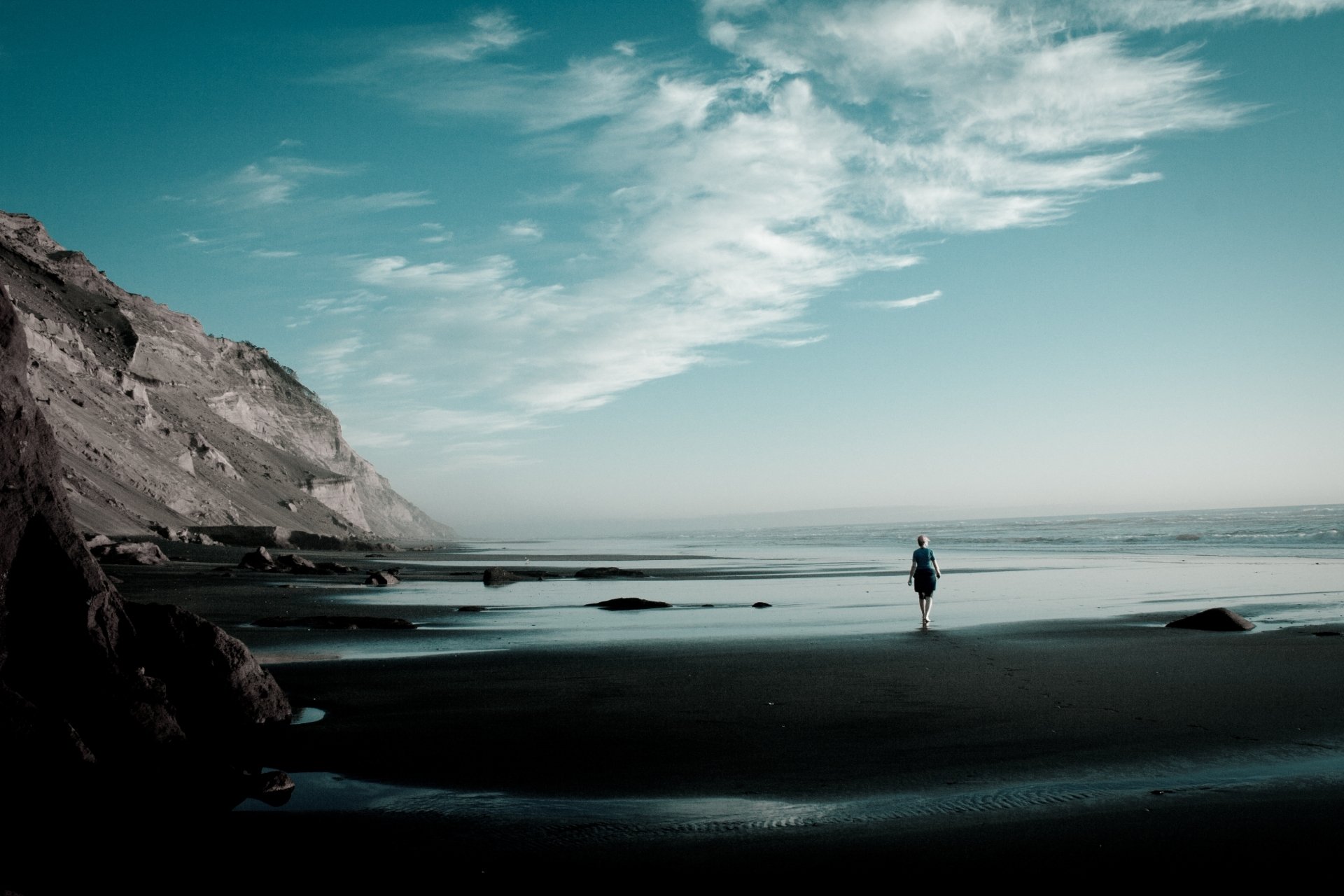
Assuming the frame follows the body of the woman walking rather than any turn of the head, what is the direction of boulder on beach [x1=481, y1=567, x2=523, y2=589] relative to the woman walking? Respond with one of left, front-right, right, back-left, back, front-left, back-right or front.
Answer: front-left

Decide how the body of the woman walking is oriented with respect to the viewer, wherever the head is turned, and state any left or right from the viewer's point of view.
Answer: facing away from the viewer

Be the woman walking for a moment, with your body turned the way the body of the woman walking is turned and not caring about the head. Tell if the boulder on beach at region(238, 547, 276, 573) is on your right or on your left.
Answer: on your left

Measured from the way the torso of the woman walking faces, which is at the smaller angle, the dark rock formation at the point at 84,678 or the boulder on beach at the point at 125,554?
the boulder on beach

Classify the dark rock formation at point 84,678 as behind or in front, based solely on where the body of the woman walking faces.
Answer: behind

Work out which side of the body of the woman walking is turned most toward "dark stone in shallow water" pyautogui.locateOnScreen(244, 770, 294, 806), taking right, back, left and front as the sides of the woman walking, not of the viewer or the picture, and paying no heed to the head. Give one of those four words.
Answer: back

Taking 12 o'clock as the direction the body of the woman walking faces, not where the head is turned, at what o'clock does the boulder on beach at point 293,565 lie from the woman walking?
The boulder on beach is roughly at 10 o'clock from the woman walking.

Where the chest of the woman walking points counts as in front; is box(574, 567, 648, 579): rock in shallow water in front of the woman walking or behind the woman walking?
in front

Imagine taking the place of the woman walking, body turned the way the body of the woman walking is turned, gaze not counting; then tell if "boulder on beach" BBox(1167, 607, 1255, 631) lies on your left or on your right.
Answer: on your right

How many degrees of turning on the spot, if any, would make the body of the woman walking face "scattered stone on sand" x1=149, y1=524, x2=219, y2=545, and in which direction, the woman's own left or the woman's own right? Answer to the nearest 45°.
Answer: approximately 45° to the woman's own left

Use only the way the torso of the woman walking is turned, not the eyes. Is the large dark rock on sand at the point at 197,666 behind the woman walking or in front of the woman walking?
behind
